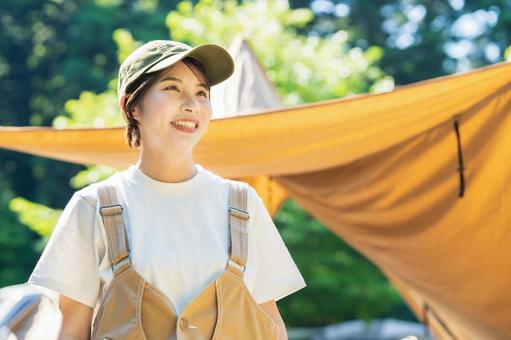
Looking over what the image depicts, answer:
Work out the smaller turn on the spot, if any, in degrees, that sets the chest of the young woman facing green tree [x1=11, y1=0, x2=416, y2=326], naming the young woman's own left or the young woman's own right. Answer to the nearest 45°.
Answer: approximately 180°

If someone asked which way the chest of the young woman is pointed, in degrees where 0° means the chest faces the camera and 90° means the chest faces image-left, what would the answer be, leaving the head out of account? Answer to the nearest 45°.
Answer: approximately 0°
